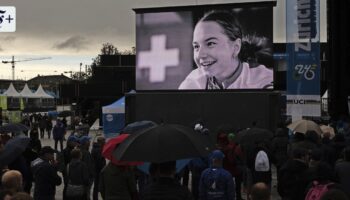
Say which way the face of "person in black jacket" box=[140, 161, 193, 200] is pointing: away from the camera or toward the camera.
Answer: away from the camera

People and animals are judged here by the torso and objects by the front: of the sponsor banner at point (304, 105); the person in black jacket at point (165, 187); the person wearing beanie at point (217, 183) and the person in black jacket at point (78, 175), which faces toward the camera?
the sponsor banner

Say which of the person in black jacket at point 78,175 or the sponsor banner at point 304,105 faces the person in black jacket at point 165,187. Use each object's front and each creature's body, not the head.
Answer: the sponsor banner

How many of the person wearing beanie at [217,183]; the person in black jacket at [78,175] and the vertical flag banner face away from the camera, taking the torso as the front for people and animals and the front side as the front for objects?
2

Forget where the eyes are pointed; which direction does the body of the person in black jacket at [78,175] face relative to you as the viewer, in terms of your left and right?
facing away from the viewer

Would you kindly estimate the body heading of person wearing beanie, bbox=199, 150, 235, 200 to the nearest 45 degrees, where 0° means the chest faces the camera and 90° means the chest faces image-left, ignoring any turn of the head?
approximately 180°

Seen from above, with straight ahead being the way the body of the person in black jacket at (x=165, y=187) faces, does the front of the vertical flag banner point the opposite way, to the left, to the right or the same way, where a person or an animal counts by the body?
the opposite way

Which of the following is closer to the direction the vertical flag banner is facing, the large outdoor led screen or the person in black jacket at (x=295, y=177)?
the person in black jacket

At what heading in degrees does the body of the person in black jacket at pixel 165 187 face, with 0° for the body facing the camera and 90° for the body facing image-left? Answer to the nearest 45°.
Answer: approximately 180°

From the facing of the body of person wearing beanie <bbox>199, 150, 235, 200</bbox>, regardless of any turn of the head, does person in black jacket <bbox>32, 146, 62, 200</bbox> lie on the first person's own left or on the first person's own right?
on the first person's own left

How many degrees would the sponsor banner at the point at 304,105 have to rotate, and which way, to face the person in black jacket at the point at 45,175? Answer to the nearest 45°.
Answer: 0° — it already faces them

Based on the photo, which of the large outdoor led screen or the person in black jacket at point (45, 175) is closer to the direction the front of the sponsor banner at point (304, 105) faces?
the person in black jacket

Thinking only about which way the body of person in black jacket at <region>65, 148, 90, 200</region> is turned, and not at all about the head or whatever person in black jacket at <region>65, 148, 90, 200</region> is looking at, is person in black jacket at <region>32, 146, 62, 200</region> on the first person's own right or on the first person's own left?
on the first person's own left
